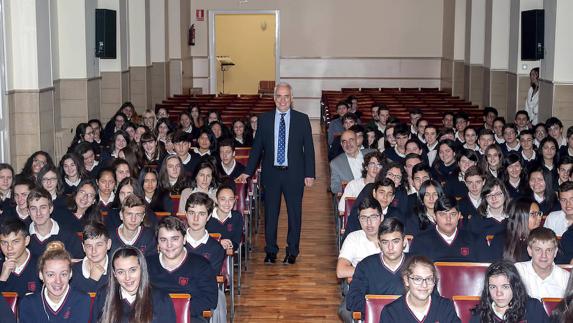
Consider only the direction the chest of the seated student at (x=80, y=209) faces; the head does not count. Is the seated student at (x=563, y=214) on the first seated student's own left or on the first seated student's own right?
on the first seated student's own left

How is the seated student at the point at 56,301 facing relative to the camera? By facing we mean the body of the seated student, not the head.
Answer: toward the camera

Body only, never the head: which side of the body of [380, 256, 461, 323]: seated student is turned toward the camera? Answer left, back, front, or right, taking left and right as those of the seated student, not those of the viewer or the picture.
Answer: front

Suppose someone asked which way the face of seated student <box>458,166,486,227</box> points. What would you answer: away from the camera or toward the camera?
toward the camera

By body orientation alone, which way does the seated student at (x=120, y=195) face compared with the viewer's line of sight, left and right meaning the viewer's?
facing the viewer

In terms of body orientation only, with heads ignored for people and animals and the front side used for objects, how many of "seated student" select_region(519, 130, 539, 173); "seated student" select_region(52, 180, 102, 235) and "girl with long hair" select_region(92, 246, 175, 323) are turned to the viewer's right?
0

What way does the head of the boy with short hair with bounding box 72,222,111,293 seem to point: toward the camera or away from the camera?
toward the camera

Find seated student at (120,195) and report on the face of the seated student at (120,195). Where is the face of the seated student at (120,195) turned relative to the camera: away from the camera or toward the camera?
toward the camera

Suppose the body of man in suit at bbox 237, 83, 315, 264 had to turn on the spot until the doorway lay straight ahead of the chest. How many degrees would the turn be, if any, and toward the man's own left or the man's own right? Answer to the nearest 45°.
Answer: approximately 180°

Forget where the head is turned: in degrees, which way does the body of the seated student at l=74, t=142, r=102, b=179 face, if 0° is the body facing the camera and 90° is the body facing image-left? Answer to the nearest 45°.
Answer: approximately 0°

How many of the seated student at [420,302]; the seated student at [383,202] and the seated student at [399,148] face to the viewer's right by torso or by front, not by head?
0

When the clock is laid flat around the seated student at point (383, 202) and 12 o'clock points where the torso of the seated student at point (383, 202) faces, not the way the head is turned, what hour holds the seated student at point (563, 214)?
the seated student at point (563, 214) is roughly at 9 o'clock from the seated student at point (383, 202).
